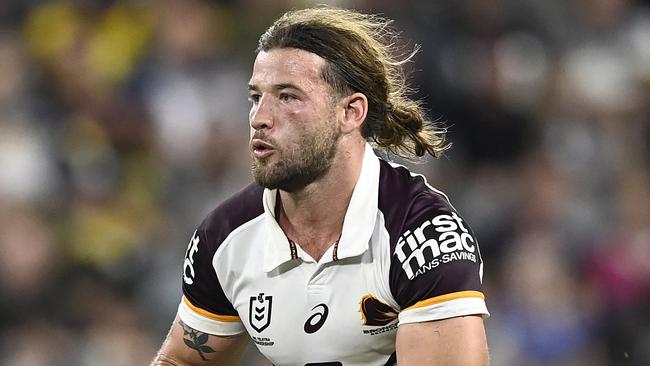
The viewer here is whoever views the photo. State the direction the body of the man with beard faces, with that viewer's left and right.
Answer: facing the viewer and to the left of the viewer

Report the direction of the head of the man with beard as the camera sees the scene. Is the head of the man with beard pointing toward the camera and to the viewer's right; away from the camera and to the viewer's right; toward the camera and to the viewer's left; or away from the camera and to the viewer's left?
toward the camera and to the viewer's left
